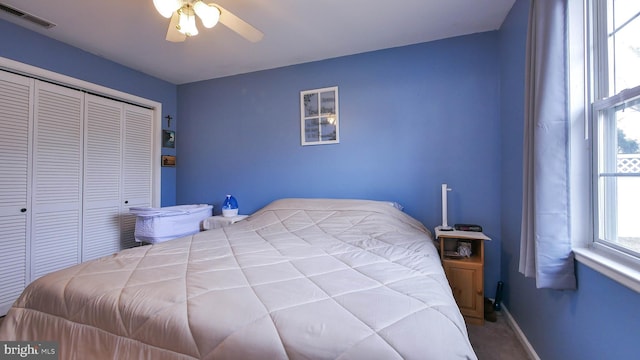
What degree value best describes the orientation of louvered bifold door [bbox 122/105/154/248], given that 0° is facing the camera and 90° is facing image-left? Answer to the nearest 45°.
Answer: approximately 315°

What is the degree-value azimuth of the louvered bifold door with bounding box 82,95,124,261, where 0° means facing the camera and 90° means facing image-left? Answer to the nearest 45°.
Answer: approximately 315°

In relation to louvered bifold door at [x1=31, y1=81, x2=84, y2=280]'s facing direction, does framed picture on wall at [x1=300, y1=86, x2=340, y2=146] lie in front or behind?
in front

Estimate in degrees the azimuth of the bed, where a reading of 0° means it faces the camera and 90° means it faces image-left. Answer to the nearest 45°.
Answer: approximately 45°

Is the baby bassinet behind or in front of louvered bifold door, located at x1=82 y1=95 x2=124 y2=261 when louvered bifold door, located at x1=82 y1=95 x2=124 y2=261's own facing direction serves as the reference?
in front

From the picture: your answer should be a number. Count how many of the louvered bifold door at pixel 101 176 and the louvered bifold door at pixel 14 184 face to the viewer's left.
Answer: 0

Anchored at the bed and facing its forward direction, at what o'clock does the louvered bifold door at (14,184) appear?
The louvered bifold door is roughly at 3 o'clock from the bed.

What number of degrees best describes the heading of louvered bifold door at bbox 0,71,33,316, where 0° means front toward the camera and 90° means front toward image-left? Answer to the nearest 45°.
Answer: approximately 315°

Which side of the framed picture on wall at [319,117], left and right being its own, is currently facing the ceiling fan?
front

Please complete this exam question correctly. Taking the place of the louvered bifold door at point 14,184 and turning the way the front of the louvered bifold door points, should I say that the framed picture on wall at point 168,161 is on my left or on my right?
on my left
